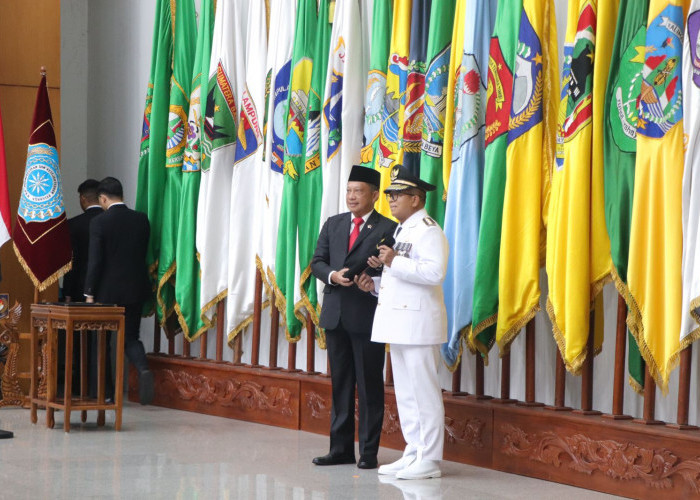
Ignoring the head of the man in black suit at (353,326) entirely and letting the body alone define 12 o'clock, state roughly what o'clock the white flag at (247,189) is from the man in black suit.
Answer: The white flag is roughly at 4 o'clock from the man in black suit.

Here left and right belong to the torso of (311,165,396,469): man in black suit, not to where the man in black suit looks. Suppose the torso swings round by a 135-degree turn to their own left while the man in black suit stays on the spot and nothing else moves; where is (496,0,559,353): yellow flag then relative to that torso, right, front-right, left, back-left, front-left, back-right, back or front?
front

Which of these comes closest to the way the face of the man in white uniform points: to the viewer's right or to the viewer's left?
to the viewer's left

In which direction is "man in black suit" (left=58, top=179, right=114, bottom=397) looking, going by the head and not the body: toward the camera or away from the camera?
away from the camera

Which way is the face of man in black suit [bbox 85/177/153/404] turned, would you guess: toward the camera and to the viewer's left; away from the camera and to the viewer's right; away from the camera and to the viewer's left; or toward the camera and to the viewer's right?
away from the camera and to the viewer's left

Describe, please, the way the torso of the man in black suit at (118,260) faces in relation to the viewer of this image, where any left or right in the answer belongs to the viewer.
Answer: facing away from the viewer and to the left of the viewer

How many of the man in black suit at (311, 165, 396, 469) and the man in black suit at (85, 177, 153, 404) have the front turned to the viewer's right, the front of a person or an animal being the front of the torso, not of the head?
0

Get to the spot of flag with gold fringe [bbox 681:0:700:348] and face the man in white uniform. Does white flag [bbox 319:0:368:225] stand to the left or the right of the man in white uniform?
right
